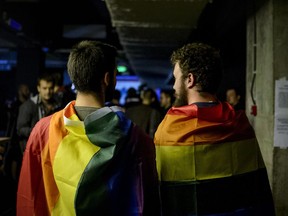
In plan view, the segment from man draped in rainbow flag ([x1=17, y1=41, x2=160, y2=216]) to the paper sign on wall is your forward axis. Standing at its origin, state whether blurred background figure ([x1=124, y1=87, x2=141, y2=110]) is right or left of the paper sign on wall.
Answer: left

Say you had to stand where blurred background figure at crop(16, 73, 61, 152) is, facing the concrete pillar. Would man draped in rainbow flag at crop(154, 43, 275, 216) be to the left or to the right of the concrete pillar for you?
right

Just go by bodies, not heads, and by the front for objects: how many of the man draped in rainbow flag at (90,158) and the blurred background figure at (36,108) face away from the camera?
1

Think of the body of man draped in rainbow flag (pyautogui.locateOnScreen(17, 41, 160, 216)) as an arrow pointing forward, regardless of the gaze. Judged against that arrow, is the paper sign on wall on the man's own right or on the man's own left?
on the man's own right

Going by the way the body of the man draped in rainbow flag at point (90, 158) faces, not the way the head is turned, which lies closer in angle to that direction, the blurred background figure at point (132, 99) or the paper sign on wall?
the blurred background figure

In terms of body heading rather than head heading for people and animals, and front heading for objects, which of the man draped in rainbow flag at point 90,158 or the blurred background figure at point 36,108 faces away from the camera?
the man draped in rainbow flag

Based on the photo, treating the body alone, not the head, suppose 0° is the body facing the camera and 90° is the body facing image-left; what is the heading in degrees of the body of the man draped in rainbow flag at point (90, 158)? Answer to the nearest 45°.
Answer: approximately 180°

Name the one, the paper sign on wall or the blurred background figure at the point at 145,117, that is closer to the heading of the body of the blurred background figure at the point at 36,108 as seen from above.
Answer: the paper sign on wall

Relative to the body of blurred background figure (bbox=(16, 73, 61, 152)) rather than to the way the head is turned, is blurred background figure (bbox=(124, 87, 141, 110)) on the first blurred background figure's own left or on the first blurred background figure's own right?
on the first blurred background figure's own left

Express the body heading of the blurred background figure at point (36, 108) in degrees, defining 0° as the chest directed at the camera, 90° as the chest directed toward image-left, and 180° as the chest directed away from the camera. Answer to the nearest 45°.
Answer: approximately 315°

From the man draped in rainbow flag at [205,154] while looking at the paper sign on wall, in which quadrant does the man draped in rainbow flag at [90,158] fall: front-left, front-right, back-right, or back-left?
back-left

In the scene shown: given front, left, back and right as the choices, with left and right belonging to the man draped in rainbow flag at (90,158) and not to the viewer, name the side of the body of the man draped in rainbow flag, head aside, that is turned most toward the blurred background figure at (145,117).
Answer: front

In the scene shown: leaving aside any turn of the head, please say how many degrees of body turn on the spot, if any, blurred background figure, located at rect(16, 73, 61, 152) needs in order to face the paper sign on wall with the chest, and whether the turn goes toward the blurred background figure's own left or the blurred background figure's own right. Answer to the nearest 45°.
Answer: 0° — they already face it
